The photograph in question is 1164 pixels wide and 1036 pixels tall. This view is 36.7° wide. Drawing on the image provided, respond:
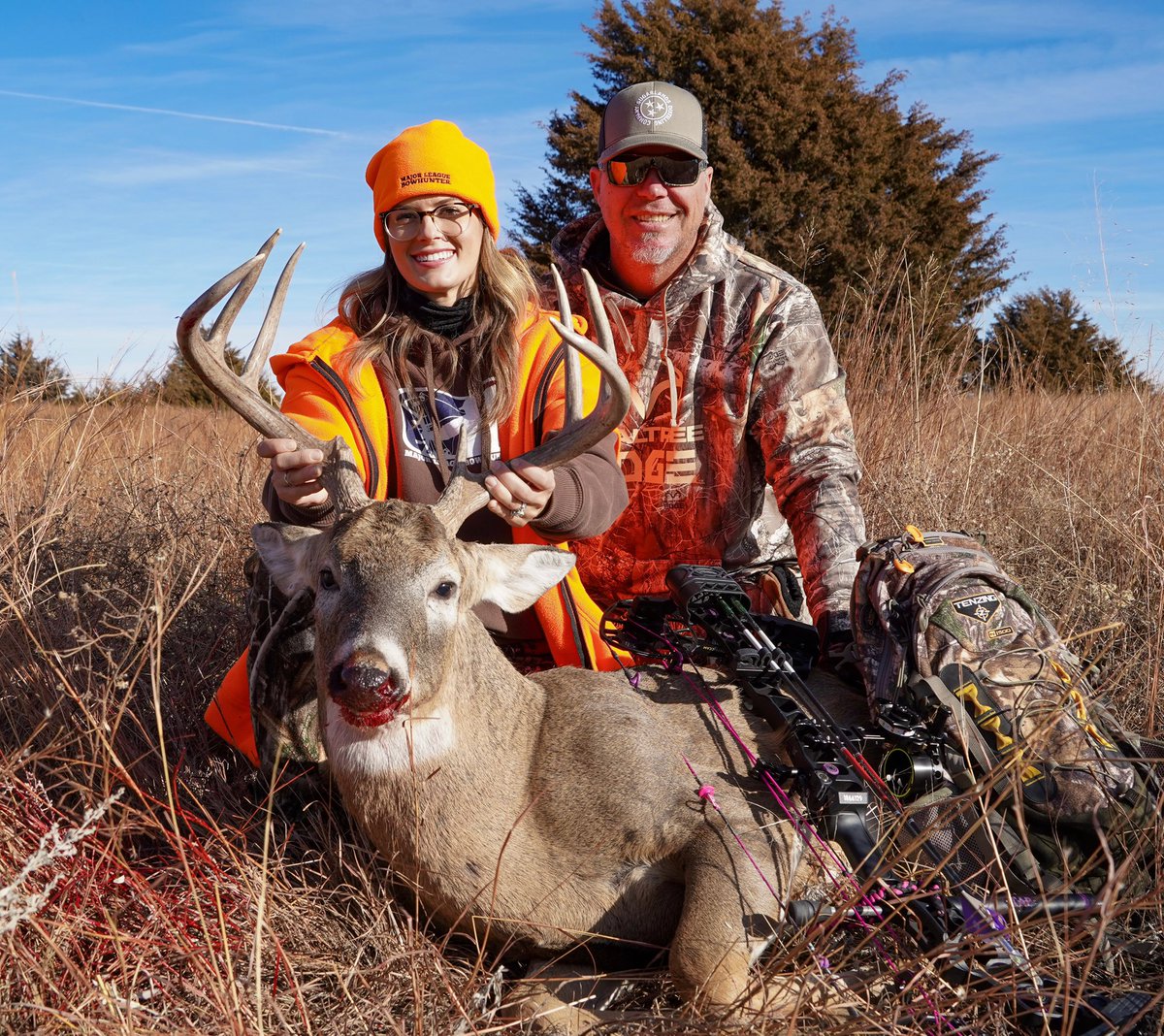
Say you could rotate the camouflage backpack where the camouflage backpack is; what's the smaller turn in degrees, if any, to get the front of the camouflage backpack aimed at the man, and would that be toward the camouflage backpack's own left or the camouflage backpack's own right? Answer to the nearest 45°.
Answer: approximately 180°

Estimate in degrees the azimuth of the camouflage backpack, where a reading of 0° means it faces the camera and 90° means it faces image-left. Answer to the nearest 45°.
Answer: approximately 315°

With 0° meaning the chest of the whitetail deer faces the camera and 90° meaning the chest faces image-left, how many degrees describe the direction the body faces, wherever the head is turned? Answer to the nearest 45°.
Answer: approximately 45°

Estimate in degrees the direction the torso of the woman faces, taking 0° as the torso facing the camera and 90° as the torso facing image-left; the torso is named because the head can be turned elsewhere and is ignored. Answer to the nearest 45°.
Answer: approximately 0°
